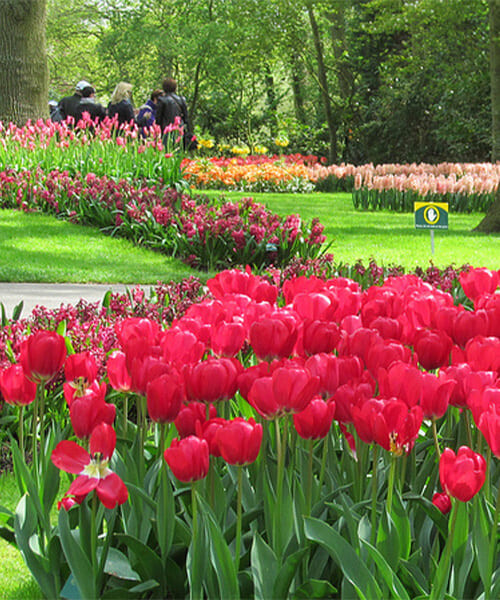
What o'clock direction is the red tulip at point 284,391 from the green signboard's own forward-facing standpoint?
The red tulip is roughly at 12 o'clock from the green signboard.

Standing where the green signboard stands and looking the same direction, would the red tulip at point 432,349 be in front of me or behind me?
in front

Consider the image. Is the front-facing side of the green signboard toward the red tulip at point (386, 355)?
yes

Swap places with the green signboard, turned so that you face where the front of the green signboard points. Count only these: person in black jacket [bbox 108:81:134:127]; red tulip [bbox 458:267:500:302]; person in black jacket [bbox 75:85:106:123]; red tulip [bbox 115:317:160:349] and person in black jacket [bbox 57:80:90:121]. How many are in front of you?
2

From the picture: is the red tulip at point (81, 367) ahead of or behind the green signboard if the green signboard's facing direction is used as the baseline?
ahead

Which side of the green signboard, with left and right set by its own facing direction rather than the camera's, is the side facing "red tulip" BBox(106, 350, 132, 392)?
front

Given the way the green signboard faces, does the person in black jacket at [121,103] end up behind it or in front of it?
behind

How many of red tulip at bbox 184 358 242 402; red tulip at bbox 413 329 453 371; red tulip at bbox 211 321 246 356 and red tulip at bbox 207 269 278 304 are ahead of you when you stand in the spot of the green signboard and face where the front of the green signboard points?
4

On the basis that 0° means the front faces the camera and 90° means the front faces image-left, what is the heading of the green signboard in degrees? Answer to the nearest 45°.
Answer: approximately 0°

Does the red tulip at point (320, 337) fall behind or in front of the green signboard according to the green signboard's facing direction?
in front

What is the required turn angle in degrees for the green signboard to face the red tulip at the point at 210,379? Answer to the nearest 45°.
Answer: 0° — it already faces it

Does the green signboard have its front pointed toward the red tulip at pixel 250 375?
yes

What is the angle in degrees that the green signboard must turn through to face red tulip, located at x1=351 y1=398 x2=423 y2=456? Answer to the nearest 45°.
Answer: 0° — it already faces it

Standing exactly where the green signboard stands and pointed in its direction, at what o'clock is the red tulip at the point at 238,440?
The red tulip is roughly at 12 o'clock from the green signboard.

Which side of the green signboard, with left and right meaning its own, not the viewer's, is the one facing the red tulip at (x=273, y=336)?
front
